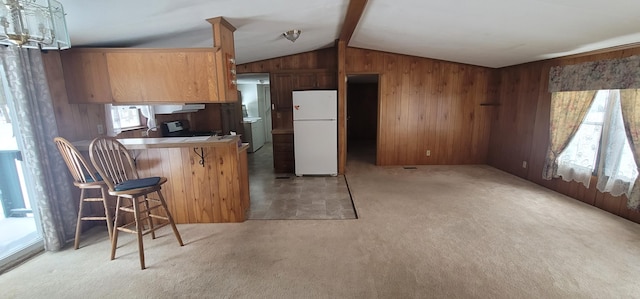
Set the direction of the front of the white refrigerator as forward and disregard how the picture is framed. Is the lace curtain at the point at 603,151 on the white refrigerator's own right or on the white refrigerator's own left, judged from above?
on the white refrigerator's own left

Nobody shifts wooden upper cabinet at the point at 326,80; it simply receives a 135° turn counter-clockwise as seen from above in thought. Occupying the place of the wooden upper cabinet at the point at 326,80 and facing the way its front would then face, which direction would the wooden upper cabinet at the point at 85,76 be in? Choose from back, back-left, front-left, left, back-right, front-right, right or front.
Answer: back

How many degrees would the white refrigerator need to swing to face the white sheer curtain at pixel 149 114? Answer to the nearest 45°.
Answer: approximately 90° to its right

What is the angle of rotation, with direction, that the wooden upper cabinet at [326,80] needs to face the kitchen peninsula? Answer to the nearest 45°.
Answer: approximately 45° to its right

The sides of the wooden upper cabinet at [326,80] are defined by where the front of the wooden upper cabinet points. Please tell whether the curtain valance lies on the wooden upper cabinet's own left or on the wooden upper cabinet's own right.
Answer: on the wooden upper cabinet's own left

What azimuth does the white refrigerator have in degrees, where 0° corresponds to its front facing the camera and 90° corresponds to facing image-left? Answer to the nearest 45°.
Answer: approximately 0°

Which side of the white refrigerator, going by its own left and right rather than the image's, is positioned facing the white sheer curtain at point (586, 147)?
left

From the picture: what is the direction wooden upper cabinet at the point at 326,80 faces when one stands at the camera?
facing the viewer

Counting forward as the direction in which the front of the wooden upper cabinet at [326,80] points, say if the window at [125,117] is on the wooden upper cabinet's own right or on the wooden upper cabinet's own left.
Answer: on the wooden upper cabinet's own right

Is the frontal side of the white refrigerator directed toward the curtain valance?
no

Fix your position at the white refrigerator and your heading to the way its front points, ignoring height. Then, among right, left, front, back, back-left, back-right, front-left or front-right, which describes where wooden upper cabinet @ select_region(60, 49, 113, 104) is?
front-right

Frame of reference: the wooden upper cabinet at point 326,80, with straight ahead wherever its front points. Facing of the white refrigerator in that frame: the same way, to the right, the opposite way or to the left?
the same way

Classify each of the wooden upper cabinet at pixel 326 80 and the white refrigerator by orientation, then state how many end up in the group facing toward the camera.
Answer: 2

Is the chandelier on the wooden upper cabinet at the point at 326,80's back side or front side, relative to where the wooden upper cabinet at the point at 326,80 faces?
on the front side

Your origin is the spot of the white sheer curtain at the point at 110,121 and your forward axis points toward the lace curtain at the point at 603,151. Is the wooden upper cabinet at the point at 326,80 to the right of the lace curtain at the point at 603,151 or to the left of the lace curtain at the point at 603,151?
left

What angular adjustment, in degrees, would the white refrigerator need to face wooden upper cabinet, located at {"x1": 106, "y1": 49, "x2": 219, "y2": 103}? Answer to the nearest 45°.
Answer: approximately 45° to its right

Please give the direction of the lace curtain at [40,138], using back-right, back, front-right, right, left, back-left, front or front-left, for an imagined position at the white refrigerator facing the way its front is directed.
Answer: front-right

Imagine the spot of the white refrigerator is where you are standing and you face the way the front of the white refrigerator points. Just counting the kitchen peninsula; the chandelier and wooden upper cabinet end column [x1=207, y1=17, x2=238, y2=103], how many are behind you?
0

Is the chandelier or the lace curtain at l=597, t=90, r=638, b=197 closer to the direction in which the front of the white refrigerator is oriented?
the chandelier
